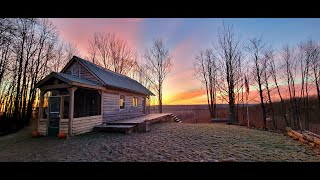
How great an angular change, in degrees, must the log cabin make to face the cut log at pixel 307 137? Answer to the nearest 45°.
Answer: approximately 90° to its left

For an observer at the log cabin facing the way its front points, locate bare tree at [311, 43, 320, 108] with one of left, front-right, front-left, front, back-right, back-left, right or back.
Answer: back-left

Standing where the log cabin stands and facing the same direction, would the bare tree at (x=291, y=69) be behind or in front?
behind

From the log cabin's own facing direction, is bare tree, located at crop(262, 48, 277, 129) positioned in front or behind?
behind

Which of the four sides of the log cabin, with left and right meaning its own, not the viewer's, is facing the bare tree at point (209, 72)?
back

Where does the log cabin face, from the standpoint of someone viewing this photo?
facing the viewer and to the left of the viewer

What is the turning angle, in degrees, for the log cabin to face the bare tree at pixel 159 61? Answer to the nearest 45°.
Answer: approximately 180°

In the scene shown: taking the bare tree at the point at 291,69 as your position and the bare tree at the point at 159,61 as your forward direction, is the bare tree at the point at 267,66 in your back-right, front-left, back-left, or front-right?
front-left

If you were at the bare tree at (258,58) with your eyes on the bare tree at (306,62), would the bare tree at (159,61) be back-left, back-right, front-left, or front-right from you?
back-left

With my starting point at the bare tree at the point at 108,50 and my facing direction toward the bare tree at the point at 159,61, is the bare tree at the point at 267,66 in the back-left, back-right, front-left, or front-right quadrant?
front-right

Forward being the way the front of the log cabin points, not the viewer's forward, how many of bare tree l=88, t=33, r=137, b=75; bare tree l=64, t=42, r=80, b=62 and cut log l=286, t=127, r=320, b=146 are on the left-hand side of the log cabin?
1
